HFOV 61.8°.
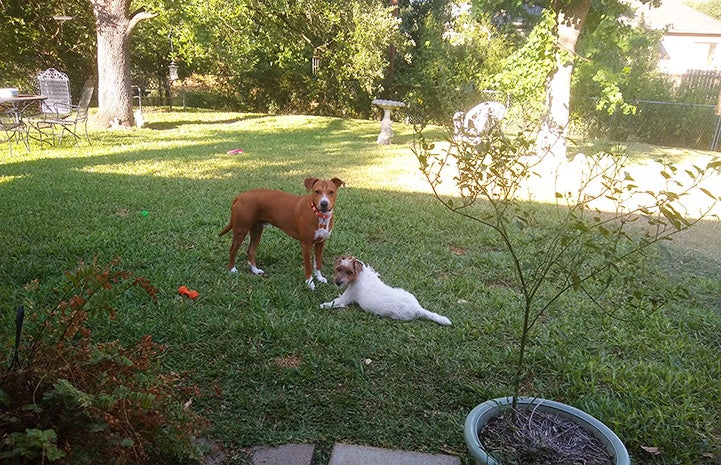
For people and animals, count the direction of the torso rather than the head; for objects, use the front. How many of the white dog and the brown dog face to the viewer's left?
1

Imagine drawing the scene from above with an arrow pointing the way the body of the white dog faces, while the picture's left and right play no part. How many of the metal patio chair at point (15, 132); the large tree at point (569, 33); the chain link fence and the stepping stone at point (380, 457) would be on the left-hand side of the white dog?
1

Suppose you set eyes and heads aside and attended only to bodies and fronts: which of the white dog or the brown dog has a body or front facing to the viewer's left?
the white dog

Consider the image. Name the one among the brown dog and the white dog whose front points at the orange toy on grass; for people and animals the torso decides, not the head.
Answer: the white dog

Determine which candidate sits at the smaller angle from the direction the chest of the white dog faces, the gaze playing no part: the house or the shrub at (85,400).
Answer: the shrub

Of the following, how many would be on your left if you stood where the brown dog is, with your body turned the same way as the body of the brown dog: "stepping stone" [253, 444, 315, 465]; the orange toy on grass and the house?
1

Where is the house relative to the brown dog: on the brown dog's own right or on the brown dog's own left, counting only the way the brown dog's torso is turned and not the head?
on the brown dog's own left

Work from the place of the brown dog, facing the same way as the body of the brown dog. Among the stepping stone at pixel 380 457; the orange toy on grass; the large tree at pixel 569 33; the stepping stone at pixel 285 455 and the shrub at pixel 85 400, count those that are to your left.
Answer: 1

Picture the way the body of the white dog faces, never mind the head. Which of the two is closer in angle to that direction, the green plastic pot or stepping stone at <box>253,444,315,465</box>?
the stepping stone

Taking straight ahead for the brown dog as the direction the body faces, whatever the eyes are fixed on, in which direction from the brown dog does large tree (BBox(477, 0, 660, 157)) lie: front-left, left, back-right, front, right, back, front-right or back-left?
left

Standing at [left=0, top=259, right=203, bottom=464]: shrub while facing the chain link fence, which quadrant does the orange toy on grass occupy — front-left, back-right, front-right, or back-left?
front-left

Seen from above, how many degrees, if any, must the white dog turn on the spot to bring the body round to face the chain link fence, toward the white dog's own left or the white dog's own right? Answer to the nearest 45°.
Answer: approximately 135° to the white dog's own right

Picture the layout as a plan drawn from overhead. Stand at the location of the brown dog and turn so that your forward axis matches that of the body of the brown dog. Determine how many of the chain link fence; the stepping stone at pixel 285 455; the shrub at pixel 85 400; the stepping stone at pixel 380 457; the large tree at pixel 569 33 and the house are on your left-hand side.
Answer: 3

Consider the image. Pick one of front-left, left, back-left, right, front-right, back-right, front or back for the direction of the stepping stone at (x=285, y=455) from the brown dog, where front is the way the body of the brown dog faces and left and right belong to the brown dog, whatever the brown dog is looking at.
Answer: front-right

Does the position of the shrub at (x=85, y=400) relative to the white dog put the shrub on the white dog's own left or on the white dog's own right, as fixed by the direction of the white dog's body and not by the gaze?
on the white dog's own left

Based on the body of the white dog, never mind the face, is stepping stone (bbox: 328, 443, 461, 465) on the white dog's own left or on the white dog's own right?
on the white dog's own left

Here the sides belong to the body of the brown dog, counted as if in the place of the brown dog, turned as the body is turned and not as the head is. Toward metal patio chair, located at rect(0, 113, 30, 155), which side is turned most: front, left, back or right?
back

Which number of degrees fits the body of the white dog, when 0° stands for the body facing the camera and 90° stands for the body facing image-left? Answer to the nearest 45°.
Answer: approximately 90°
